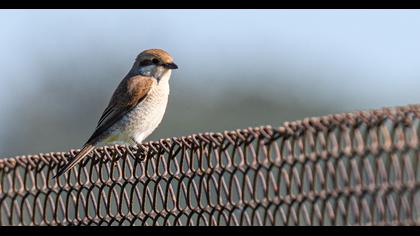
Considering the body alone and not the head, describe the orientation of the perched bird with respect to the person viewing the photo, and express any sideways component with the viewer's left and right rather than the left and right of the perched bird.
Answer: facing to the right of the viewer
